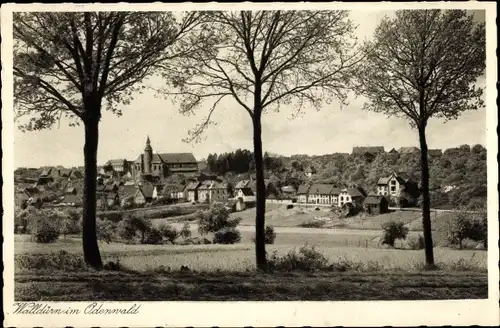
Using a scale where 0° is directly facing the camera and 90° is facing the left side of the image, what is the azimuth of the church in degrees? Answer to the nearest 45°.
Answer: approximately 45°
